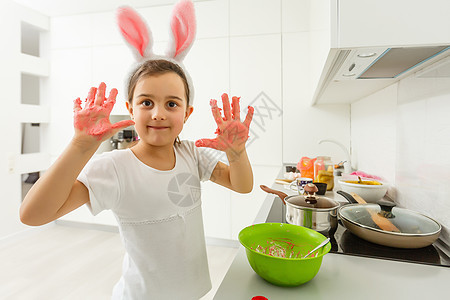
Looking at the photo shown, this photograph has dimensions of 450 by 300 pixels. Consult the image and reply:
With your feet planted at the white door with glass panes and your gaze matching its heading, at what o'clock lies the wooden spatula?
The wooden spatula is roughly at 1 o'clock from the white door with glass panes.

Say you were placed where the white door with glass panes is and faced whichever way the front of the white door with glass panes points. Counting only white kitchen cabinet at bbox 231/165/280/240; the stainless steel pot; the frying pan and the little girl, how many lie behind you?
0

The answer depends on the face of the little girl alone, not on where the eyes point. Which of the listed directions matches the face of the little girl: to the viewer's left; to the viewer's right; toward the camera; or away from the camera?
toward the camera

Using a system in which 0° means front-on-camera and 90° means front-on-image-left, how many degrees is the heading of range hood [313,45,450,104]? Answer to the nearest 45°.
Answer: approximately 90°

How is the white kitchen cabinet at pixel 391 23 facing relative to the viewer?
to the viewer's left

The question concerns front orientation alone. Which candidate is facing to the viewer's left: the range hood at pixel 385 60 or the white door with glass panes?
the range hood

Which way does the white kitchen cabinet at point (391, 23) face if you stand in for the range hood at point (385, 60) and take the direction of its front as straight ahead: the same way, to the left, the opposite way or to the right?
the same way

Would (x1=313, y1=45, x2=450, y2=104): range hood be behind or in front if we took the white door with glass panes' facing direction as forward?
in front

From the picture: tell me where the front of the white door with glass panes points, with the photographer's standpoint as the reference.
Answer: facing the viewer and to the right of the viewer

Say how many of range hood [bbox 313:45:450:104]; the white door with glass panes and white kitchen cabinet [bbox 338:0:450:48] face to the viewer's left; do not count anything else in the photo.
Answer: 2

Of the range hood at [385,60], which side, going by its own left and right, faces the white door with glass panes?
front
